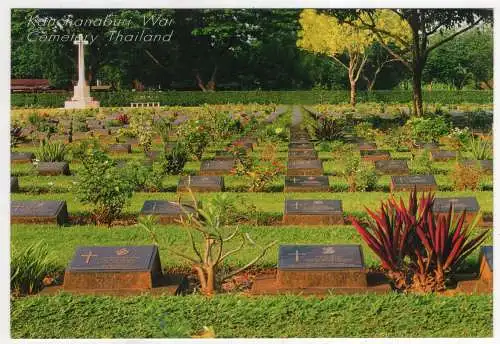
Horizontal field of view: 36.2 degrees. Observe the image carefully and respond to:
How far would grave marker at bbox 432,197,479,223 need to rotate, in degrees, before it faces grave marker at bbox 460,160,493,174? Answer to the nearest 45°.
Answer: approximately 180°

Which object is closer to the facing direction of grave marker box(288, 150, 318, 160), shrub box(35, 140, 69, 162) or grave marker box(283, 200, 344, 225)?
the grave marker

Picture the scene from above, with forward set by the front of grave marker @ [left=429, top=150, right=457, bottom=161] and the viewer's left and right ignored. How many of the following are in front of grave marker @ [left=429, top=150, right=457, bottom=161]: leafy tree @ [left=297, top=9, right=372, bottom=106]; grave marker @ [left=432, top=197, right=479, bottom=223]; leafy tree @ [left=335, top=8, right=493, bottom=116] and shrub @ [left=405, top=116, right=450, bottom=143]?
1

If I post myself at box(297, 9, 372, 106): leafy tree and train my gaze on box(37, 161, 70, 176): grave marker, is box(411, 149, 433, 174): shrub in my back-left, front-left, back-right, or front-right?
front-left

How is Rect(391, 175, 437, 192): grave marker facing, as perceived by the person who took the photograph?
facing the viewer

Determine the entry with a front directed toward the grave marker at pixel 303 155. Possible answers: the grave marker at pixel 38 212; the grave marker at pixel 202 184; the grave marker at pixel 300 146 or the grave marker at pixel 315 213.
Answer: the grave marker at pixel 300 146

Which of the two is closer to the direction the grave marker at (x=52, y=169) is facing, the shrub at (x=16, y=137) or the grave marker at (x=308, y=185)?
the grave marker

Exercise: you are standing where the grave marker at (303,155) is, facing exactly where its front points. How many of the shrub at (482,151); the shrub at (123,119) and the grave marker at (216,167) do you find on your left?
1

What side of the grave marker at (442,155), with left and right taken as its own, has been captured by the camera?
front

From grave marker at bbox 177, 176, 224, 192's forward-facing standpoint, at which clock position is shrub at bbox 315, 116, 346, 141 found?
The shrub is roughly at 7 o'clock from the grave marker.

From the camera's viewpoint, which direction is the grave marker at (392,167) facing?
toward the camera

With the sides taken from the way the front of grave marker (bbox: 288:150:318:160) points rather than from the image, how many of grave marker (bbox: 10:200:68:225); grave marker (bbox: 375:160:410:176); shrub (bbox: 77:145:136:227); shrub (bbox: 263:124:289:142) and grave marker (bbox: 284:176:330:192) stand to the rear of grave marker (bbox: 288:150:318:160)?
1

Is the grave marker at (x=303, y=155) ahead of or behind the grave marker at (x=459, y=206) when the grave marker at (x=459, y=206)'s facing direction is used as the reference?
behind

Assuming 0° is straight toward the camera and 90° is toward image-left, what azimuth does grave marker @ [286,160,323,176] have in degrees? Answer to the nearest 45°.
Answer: approximately 0°
